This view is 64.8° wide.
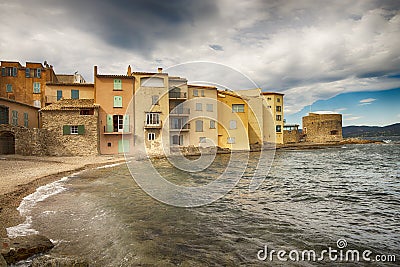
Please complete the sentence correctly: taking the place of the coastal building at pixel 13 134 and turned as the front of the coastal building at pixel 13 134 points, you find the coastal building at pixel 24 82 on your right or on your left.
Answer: on your left

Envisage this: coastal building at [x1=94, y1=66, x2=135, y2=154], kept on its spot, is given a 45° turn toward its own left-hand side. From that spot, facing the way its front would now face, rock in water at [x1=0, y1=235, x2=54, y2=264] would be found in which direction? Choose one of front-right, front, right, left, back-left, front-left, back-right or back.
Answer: front-right

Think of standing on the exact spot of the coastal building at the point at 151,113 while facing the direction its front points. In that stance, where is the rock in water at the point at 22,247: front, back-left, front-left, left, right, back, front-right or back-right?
front

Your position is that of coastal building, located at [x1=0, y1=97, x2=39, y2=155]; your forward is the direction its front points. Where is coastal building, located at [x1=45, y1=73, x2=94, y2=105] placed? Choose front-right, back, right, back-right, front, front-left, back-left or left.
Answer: left

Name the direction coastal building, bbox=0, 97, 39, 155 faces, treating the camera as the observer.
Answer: facing the viewer and to the right of the viewer

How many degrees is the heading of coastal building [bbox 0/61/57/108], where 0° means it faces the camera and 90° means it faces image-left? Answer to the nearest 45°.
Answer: approximately 0°

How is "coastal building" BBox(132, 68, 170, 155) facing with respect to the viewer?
toward the camera

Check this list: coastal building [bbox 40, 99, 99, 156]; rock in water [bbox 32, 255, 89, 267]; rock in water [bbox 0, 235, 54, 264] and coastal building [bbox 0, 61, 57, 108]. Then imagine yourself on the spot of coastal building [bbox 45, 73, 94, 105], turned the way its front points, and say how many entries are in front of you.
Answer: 3

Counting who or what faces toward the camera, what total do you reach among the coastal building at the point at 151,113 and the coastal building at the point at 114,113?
2

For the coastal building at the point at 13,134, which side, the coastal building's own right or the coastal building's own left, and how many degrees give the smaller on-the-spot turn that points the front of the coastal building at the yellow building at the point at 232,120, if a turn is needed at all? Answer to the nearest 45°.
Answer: approximately 45° to the coastal building's own left

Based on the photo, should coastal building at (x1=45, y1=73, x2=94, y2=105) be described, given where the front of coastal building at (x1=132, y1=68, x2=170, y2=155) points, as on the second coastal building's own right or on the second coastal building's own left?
on the second coastal building's own right

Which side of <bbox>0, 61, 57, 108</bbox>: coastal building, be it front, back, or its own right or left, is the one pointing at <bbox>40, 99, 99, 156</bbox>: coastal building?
front

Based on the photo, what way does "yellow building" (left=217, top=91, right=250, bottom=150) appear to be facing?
toward the camera

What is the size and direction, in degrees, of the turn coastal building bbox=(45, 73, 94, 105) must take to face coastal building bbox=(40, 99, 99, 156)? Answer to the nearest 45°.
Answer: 0° — it already faces it

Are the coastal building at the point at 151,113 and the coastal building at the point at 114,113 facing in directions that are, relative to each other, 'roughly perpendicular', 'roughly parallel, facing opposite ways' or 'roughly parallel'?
roughly parallel

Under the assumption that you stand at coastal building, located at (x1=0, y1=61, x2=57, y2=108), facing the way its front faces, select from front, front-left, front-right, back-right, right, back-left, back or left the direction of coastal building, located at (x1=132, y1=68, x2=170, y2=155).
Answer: front-left

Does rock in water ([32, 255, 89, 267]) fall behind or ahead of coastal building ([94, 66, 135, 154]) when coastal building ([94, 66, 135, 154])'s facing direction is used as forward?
ahead
